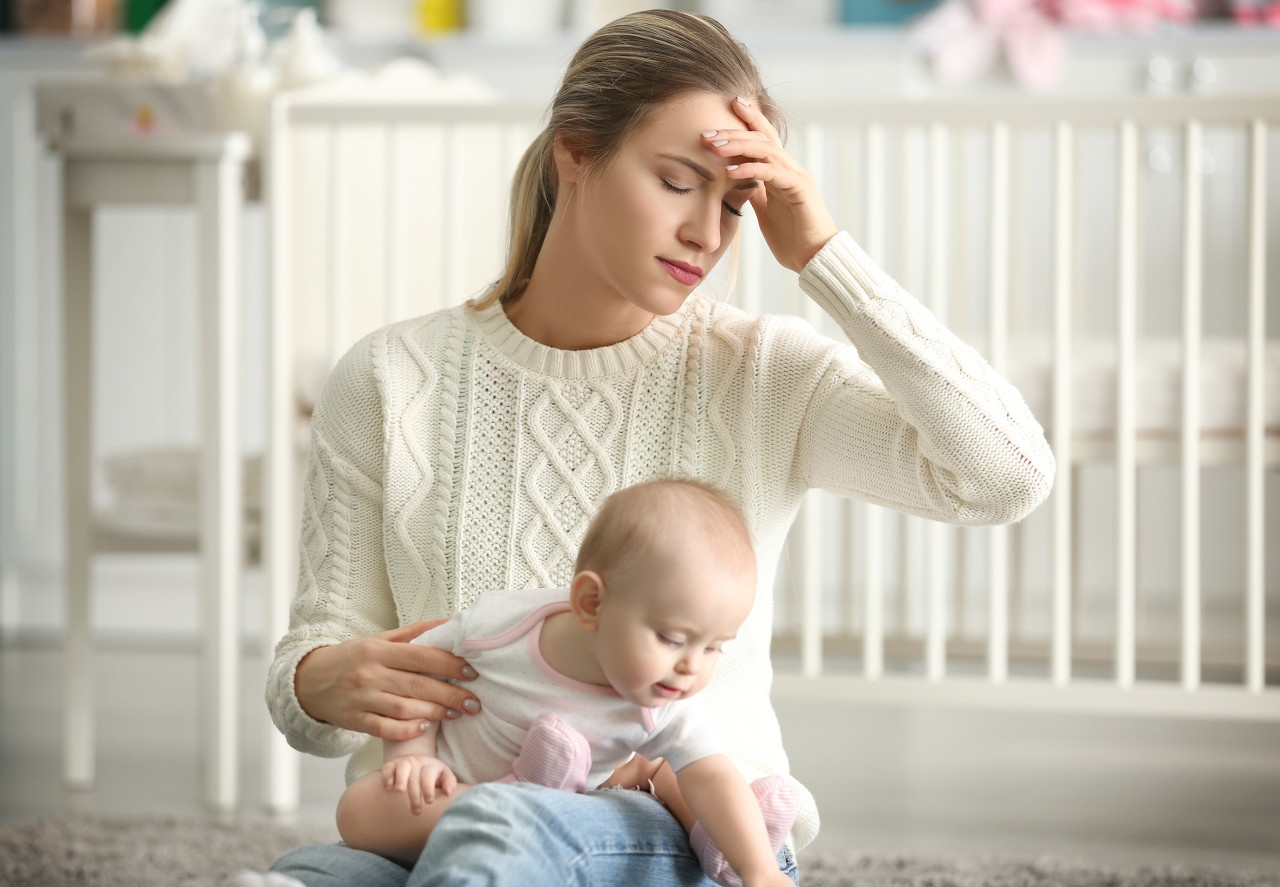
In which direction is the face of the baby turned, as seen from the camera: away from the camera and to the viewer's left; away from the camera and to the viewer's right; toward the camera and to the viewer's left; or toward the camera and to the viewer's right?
toward the camera and to the viewer's right

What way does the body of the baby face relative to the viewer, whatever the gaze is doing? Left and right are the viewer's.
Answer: facing the viewer and to the right of the viewer

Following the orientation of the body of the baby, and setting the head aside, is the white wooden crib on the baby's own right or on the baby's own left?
on the baby's own left

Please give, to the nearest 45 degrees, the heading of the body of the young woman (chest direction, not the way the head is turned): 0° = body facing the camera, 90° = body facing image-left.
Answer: approximately 0°

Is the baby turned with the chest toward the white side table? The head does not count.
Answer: no

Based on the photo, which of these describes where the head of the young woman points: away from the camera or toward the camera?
toward the camera
